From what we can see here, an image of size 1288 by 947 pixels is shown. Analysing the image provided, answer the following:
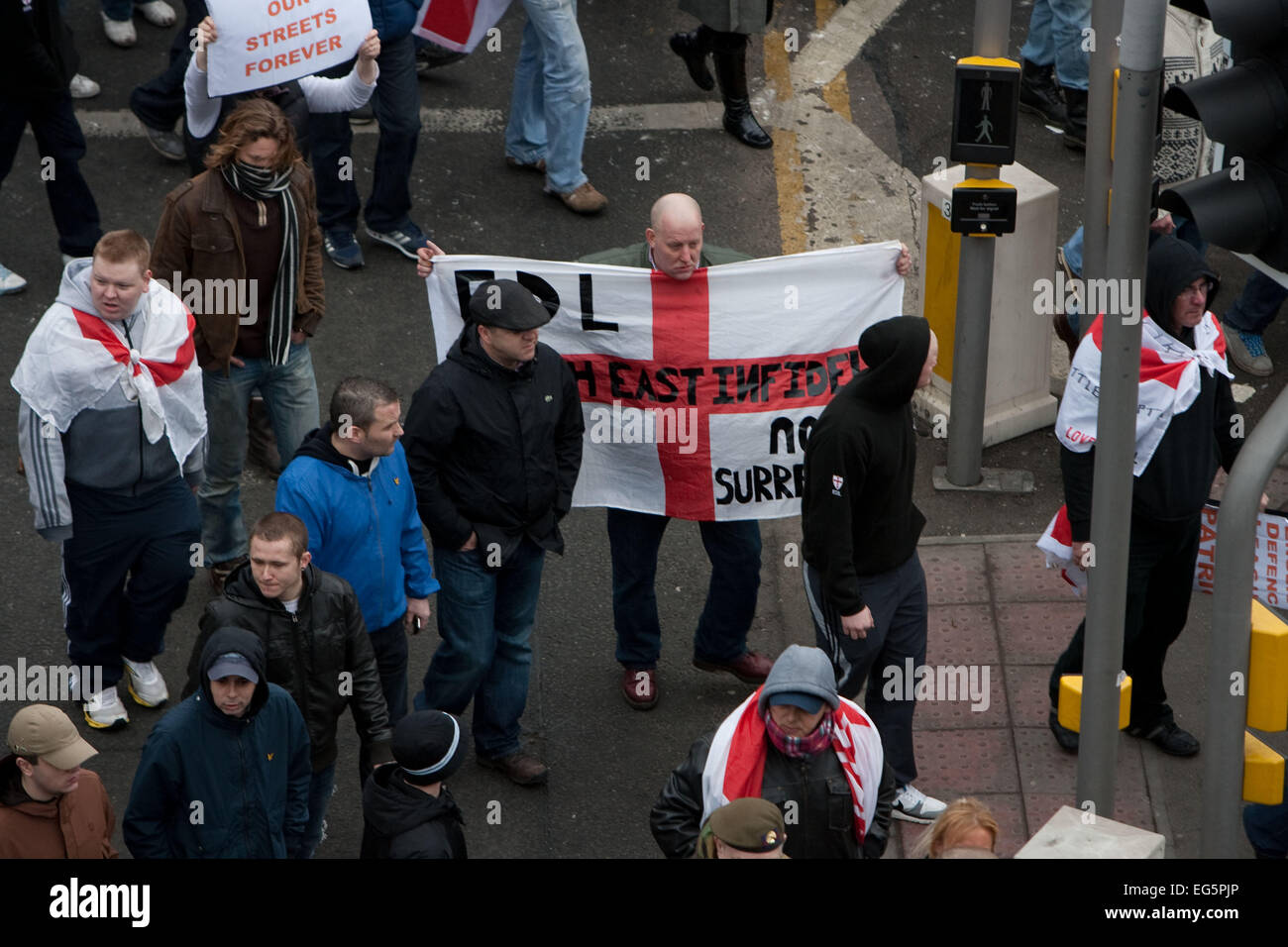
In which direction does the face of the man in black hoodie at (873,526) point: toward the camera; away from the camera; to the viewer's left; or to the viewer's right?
to the viewer's right

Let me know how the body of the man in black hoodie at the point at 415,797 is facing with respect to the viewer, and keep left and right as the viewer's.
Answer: facing away from the viewer and to the right of the viewer

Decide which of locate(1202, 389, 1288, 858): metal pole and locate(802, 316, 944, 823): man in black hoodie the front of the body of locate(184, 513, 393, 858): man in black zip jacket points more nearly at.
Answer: the metal pole

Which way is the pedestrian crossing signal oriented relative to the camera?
toward the camera

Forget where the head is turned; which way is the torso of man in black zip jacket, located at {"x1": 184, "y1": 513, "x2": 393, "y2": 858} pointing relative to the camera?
toward the camera

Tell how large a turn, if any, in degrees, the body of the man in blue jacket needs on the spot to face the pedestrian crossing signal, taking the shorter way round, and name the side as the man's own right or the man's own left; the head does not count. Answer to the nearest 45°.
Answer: approximately 90° to the man's own left

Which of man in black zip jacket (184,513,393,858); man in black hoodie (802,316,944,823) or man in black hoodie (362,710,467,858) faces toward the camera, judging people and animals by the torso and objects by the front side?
the man in black zip jacket

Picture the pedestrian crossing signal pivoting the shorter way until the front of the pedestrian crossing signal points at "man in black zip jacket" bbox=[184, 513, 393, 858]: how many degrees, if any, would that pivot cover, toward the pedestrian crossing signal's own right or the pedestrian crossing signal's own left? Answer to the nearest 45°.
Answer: approximately 45° to the pedestrian crossing signal's own right

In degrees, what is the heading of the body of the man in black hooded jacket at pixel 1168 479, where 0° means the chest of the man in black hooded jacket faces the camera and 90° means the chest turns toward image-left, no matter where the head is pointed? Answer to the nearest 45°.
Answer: approximately 315°

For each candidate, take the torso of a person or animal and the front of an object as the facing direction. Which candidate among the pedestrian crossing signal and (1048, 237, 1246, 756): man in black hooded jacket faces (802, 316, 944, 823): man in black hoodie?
the pedestrian crossing signal

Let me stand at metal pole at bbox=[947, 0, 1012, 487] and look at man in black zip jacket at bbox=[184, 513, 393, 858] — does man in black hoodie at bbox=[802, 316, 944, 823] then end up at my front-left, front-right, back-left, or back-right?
front-left

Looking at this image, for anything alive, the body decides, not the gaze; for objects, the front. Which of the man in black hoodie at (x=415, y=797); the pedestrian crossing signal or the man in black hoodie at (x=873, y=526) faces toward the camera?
the pedestrian crossing signal

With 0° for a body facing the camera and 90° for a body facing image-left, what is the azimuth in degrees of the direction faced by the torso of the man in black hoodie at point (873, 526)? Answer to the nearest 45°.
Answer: approximately 270°

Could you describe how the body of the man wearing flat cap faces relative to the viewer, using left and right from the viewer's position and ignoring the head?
facing the viewer and to the right of the viewer

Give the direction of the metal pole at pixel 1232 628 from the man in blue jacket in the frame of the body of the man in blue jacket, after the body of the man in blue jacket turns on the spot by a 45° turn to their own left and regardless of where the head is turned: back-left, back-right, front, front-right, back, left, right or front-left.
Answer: front-right

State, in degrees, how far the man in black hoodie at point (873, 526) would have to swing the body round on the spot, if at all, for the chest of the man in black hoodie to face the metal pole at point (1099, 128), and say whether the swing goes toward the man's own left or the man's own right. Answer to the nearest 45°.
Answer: approximately 45° to the man's own left

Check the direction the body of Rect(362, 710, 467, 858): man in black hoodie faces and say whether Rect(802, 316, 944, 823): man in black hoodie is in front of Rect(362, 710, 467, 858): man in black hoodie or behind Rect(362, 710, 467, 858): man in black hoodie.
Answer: in front
